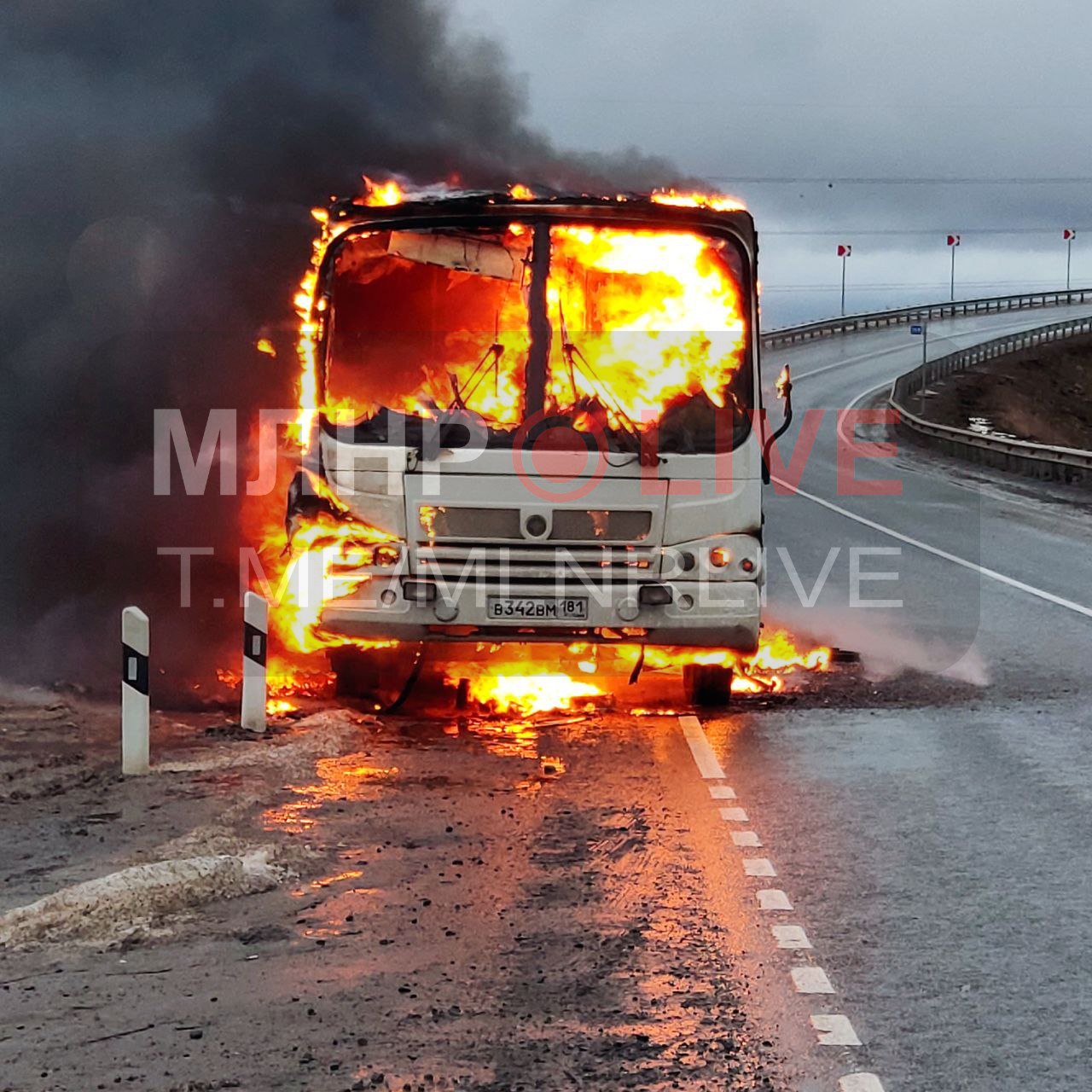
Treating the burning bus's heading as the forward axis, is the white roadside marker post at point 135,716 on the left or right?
on its right

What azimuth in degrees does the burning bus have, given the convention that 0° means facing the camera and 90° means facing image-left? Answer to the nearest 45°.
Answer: approximately 0°
